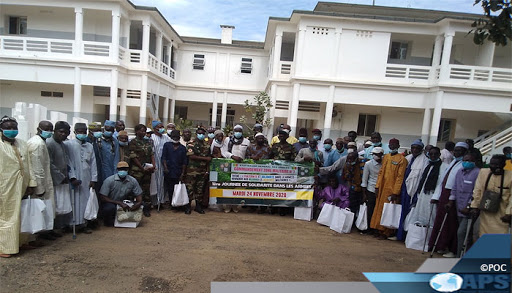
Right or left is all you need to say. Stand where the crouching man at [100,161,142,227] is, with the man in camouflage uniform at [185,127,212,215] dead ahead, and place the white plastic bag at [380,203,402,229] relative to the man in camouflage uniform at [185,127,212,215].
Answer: right

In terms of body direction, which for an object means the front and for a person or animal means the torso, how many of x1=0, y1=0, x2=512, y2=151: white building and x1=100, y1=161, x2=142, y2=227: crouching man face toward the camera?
2

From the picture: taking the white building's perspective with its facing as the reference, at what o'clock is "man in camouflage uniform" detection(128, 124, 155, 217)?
The man in camouflage uniform is roughly at 1 o'clock from the white building.

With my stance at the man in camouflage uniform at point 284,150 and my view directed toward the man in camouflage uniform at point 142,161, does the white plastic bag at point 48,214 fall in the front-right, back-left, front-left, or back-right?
front-left

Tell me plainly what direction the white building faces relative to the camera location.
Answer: facing the viewer

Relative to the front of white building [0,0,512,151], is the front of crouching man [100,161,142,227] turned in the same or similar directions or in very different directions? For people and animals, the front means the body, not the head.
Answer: same or similar directions

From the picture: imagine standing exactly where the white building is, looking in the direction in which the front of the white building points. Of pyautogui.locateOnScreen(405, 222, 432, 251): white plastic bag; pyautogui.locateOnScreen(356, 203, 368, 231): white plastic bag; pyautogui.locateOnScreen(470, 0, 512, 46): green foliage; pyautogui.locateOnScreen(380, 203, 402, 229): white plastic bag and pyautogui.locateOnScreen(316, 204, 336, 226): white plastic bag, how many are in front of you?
5

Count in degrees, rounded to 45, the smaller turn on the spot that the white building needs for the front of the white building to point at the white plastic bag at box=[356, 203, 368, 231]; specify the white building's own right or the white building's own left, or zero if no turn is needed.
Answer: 0° — it already faces it

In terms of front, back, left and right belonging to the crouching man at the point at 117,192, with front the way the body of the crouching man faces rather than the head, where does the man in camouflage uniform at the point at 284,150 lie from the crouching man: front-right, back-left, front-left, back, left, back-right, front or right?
left

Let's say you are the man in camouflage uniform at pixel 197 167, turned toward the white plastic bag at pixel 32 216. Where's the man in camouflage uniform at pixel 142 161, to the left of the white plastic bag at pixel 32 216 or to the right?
right

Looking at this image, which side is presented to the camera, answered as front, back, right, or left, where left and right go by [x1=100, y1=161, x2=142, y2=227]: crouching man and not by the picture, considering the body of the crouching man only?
front

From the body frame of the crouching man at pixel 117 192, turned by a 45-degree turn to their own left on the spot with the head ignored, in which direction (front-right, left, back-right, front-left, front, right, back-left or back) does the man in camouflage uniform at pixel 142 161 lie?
left

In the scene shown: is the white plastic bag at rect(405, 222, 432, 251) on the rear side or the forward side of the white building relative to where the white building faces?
on the forward side
